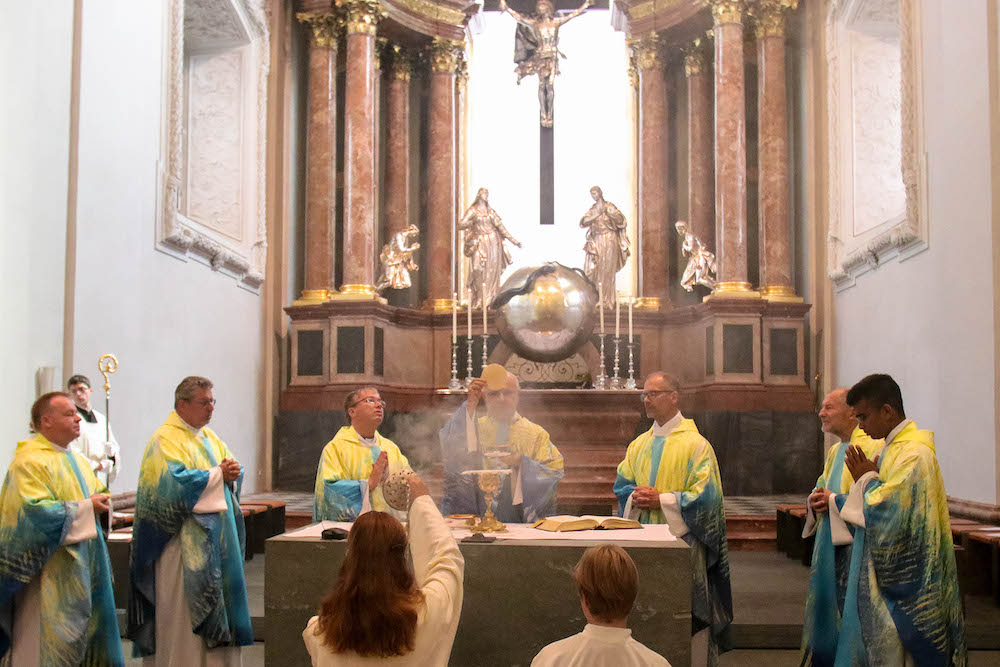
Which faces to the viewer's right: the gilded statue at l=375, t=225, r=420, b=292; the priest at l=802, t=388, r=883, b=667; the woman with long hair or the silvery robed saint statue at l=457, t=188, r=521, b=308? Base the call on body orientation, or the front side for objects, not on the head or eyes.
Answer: the gilded statue at l=375, t=225, r=420, b=292

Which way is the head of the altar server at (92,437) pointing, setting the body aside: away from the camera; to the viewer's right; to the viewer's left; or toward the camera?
toward the camera

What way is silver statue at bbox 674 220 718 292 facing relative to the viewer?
to the viewer's left

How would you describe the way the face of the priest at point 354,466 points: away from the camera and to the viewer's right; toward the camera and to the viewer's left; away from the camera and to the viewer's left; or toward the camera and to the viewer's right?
toward the camera and to the viewer's right

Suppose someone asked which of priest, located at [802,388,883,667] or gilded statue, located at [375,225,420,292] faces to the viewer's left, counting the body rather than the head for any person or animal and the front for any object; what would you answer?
the priest

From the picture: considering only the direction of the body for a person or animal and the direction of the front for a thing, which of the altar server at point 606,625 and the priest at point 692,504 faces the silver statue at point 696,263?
the altar server

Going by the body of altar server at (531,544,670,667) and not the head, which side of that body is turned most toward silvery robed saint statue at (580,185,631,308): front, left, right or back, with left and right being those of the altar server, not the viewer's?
front

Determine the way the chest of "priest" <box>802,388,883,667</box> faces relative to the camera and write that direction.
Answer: to the viewer's left

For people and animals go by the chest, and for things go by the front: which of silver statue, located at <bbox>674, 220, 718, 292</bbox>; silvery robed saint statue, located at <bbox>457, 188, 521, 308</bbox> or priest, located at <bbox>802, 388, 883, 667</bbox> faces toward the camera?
silvery robed saint statue, located at <bbox>457, 188, 521, 308</bbox>

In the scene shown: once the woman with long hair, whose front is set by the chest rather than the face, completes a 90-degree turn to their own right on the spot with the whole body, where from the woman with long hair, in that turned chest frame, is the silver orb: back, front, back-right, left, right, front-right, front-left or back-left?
left

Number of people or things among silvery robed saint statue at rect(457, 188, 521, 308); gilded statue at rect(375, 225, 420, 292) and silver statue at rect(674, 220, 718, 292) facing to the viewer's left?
1

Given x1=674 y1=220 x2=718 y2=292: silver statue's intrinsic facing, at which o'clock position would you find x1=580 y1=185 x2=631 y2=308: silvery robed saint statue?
x1=580 y1=185 x2=631 y2=308: silvery robed saint statue is roughly at 12 o'clock from x1=674 y1=220 x2=718 y2=292: silver statue.

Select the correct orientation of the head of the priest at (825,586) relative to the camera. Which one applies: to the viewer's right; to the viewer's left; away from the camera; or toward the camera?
to the viewer's left

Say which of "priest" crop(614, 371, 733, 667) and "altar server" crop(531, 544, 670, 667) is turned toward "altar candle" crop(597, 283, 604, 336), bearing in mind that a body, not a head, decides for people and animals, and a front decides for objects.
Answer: the altar server

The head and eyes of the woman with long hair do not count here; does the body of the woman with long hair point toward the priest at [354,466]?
yes

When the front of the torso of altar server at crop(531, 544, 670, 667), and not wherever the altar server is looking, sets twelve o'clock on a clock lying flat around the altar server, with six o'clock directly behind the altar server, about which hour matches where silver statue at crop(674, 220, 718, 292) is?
The silver statue is roughly at 12 o'clock from the altar server.

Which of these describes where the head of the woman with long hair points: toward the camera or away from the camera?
away from the camera

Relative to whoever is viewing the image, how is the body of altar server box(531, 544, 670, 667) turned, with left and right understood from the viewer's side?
facing away from the viewer

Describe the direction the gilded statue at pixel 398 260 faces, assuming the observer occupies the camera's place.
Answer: facing to the right of the viewer

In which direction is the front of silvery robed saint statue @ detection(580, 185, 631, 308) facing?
toward the camera

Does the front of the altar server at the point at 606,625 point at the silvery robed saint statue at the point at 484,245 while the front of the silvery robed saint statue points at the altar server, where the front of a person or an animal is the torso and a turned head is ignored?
yes

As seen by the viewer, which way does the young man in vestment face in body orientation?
to the viewer's left
